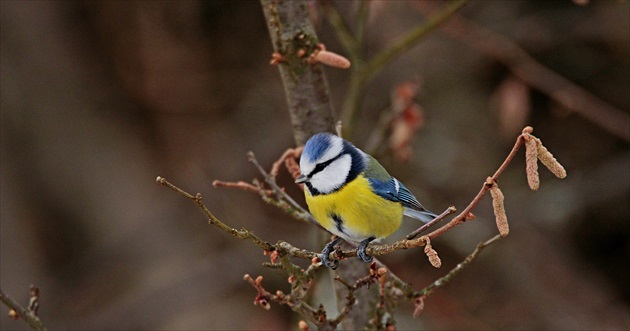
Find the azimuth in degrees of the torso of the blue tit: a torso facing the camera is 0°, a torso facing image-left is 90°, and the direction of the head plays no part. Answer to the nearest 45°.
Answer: approximately 45°

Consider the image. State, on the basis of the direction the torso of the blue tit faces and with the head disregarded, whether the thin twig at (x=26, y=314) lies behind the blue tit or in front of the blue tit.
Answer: in front
